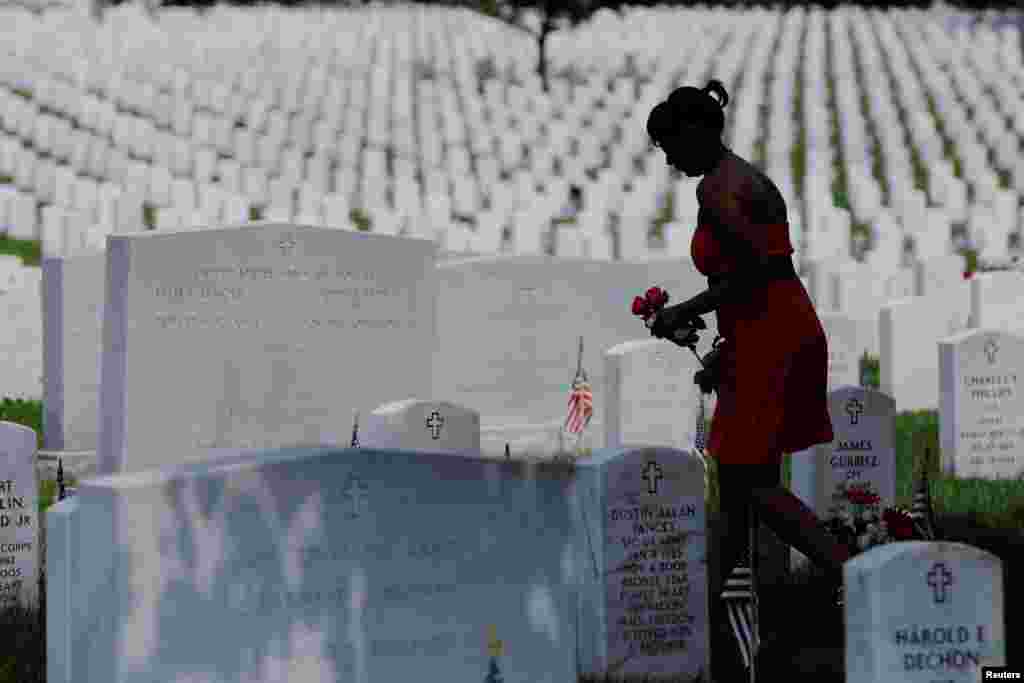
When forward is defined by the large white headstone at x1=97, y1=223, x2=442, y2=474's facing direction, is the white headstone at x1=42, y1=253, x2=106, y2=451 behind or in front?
behind

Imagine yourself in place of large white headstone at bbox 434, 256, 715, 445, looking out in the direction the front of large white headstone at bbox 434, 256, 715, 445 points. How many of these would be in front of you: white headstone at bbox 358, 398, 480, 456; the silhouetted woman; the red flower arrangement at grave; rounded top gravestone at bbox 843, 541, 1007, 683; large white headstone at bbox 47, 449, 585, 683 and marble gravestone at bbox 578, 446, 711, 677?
6

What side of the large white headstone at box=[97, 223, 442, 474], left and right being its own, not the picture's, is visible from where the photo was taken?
front

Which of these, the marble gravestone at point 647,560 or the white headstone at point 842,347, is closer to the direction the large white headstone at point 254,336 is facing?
the marble gravestone

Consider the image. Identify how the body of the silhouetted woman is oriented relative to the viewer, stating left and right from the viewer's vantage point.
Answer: facing to the left of the viewer

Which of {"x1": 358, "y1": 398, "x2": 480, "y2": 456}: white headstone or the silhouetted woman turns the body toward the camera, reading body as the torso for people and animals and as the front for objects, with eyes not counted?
the white headstone

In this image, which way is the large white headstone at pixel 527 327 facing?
toward the camera

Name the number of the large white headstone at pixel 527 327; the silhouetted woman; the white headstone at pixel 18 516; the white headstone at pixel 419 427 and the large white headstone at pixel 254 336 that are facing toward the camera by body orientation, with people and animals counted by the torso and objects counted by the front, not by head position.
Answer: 4

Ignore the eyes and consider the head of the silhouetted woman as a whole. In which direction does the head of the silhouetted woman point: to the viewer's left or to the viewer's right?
to the viewer's left

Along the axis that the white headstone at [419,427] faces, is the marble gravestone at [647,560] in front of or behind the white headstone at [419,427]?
in front

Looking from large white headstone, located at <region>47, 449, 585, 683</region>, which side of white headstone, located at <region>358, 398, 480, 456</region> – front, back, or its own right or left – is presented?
front

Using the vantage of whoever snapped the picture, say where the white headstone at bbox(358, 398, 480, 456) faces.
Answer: facing the viewer

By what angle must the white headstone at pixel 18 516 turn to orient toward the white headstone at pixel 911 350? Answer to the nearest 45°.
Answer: approximately 135° to its left

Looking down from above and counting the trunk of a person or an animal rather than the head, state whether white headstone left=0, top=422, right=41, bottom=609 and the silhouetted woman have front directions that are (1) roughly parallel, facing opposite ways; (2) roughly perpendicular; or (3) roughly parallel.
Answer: roughly perpendicular

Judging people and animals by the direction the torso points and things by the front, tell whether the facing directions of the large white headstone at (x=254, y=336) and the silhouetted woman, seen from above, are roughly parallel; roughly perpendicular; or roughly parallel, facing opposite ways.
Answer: roughly perpendicular

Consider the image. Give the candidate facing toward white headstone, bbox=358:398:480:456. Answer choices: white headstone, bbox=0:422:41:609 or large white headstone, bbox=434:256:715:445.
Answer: the large white headstone

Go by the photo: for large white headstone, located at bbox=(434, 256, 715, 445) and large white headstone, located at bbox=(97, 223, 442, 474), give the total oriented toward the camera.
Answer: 2

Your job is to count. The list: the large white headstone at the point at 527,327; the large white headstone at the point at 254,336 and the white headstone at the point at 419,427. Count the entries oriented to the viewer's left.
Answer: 0
